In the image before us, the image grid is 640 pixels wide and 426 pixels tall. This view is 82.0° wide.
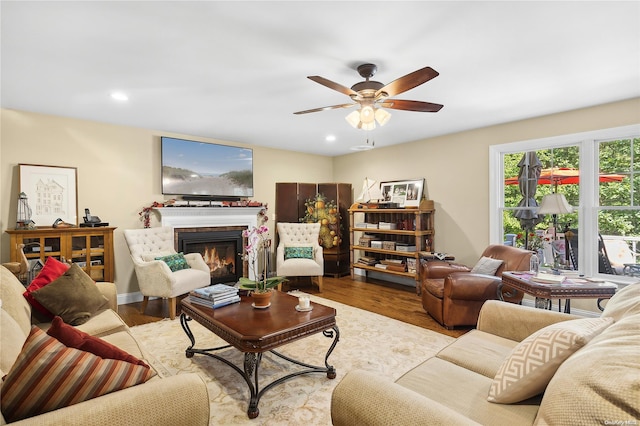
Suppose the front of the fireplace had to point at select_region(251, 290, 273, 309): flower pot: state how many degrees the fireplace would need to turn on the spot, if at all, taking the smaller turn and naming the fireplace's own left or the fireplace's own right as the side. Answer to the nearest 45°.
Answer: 0° — it already faces it

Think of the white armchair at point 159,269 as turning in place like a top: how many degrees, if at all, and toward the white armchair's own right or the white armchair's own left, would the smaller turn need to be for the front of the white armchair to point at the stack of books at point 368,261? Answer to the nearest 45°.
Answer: approximately 45° to the white armchair's own left

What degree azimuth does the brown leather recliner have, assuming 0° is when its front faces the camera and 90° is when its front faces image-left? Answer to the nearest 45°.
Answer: approximately 45°

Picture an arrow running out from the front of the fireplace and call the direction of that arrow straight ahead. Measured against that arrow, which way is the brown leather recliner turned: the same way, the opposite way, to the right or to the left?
to the right

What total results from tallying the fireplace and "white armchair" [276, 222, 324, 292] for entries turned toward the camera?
2

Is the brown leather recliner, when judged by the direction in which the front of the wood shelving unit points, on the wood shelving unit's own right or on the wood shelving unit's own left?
on the wood shelving unit's own left

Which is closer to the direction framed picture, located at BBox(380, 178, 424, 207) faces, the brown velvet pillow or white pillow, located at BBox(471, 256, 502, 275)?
the brown velvet pillow
